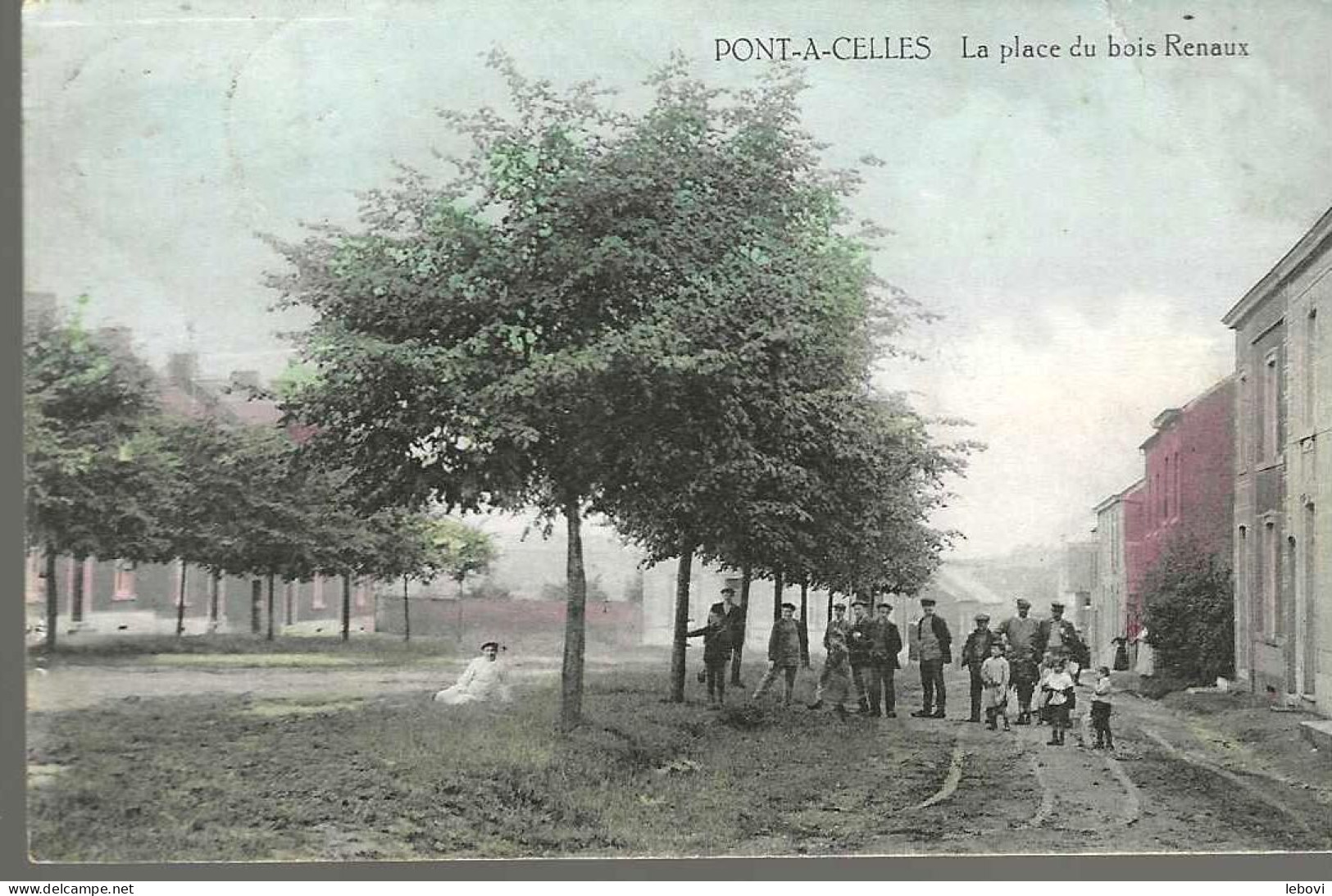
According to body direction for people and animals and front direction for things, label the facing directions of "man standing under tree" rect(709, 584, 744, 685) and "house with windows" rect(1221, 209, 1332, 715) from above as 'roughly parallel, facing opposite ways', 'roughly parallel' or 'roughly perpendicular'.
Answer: roughly perpendicular

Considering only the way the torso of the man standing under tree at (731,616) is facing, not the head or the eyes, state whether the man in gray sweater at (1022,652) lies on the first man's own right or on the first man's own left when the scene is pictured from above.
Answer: on the first man's own left

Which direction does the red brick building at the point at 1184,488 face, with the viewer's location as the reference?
facing to the left of the viewer
